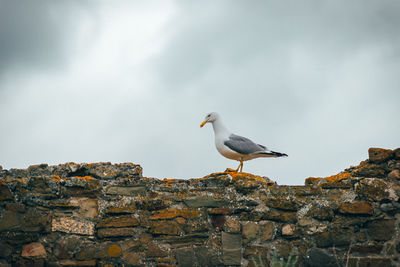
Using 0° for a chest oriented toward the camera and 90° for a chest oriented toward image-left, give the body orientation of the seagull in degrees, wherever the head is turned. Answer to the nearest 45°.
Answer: approximately 90°
